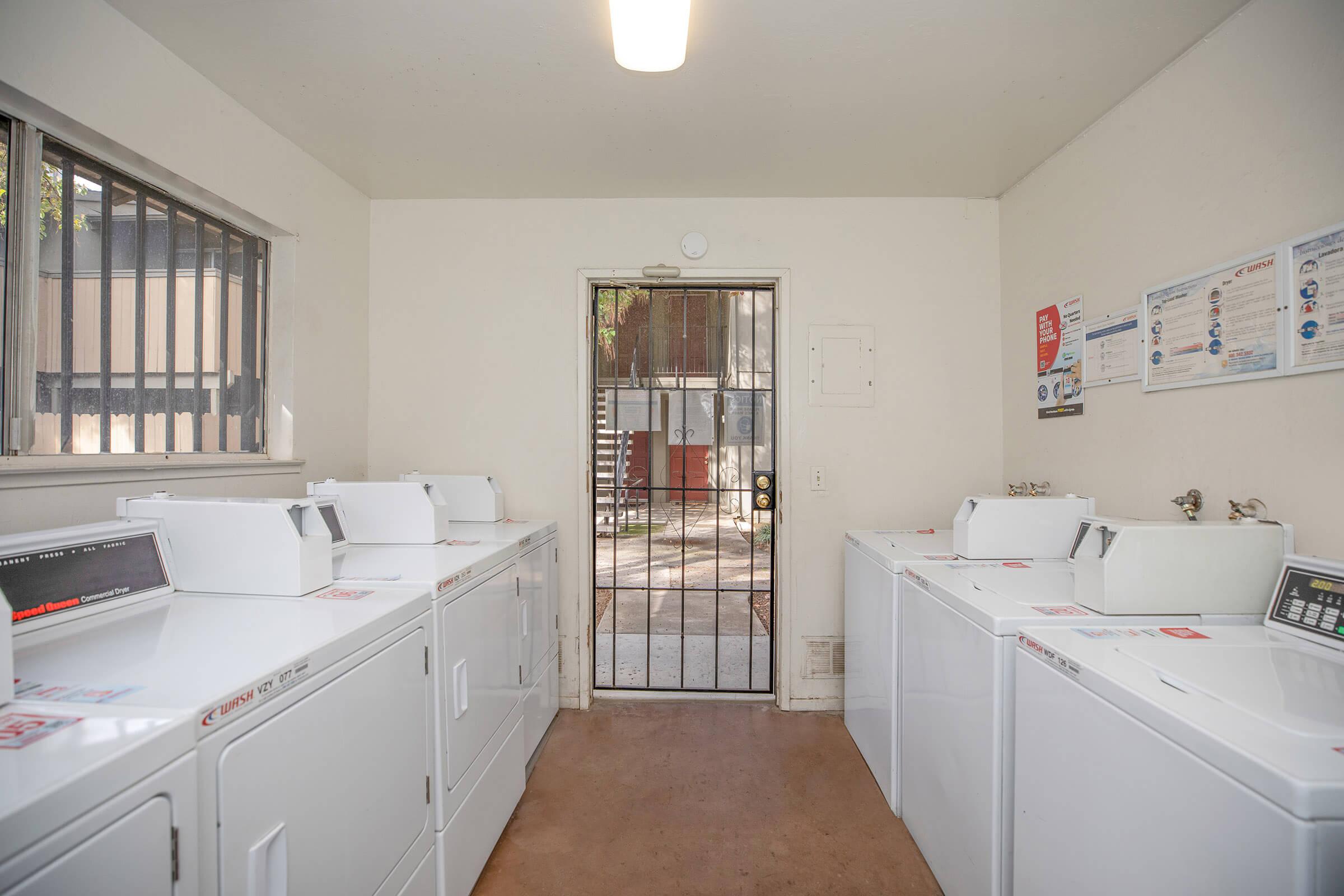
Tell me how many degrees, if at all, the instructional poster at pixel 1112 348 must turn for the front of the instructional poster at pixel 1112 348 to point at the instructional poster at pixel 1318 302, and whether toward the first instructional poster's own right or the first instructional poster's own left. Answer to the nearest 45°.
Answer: approximately 90° to the first instructional poster's own left

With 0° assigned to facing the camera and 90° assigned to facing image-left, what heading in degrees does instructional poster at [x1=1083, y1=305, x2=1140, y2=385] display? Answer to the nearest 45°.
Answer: approximately 45°

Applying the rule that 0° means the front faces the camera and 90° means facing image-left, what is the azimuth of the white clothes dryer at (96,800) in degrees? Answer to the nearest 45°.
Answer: approximately 315°

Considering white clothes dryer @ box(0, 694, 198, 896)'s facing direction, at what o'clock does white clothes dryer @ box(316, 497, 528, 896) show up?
white clothes dryer @ box(316, 497, 528, 896) is roughly at 9 o'clock from white clothes dryer @ box(0, 694, 198, 896).

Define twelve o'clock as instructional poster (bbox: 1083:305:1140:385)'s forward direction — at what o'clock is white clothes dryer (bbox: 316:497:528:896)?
The white clothes dryer is roughly at 12 o'clock from the instructional poster.

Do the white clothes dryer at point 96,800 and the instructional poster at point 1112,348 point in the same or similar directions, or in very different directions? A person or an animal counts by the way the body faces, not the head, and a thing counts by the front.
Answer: very different directions

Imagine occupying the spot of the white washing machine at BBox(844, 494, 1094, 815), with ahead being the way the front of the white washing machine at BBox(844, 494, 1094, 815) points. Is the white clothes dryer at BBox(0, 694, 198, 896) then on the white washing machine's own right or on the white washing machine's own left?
on the white washing machine's own left

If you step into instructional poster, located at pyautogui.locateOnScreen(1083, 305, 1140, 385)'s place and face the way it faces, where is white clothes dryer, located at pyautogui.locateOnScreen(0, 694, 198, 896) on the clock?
The white clothes dryer is roughly at 11 o'clock from the instructional poster.

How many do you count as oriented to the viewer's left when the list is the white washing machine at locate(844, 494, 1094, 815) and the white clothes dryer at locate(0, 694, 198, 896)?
1

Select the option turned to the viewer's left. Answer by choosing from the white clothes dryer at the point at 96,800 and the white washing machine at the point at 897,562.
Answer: the white washing machine at the point at 897,562

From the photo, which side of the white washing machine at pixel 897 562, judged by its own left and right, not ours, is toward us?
left

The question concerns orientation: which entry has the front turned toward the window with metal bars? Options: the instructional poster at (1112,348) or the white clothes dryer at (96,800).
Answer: the instructional poster
